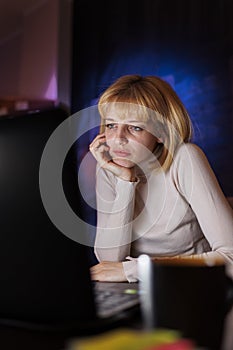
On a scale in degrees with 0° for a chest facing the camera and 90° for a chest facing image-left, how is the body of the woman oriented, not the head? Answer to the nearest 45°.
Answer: approximately 45°

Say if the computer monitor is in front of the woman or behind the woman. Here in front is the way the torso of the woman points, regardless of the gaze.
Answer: in front

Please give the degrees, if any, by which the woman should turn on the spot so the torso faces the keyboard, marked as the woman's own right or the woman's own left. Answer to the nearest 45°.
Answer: approximately 45° to the woman's own left
